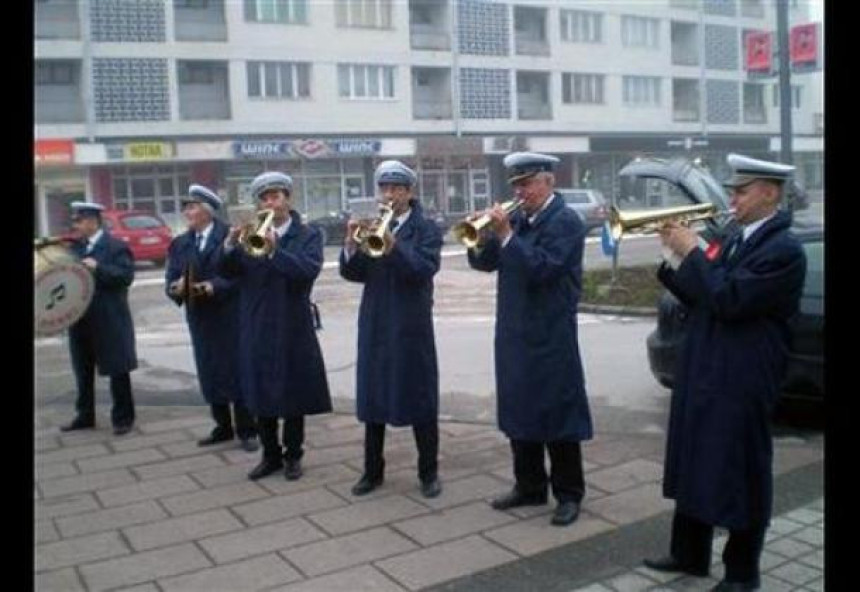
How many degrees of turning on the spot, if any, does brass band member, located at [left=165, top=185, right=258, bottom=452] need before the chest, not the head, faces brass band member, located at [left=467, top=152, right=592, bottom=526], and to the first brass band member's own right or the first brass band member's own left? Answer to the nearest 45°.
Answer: approximately 90° to the first brass band member's own left

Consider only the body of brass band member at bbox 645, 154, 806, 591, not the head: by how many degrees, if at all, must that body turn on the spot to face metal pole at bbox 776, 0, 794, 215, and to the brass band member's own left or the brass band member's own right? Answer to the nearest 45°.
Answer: approximately 90° to the brass band member's own right

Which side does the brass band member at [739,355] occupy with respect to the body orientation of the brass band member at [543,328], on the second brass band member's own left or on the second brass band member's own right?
on the second brass band member's own left

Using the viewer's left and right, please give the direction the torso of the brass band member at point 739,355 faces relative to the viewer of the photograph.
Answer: facing to the left of the viewer

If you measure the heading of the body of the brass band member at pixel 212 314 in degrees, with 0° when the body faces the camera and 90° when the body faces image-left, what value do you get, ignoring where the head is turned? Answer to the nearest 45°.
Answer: approximately 45°

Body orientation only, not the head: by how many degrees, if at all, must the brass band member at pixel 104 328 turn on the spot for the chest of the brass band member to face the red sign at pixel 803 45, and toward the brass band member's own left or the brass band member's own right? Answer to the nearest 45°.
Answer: approximately 180°

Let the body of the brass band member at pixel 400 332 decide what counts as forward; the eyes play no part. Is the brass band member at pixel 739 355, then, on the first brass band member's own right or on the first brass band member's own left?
on the first brass band member's own left
